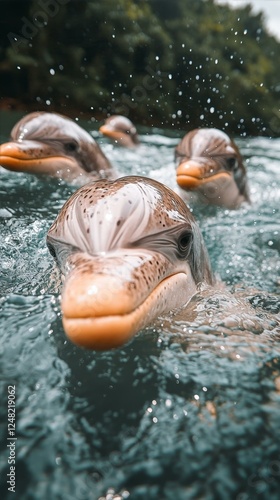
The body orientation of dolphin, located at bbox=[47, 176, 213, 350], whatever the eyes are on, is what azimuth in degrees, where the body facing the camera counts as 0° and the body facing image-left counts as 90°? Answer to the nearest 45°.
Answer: approximately 45°

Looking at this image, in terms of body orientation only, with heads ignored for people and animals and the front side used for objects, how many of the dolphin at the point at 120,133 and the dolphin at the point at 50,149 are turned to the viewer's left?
2

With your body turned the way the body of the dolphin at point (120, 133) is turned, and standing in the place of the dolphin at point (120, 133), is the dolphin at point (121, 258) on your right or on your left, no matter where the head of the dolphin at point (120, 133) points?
on your left

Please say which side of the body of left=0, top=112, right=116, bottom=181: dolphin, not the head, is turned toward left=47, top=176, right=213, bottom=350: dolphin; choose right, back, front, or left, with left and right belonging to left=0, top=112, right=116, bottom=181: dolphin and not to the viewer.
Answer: left

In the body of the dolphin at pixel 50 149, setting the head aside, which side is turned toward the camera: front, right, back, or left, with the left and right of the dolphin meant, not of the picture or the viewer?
left

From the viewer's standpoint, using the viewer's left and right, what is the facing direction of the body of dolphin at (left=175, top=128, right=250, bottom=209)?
facing the viewer and to the left of the viewer

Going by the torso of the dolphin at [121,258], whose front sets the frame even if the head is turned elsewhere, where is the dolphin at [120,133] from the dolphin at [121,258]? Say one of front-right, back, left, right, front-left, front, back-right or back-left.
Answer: back-right

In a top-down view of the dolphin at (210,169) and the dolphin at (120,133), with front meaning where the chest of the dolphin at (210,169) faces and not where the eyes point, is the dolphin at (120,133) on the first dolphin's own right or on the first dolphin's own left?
on the first dolphin's own right

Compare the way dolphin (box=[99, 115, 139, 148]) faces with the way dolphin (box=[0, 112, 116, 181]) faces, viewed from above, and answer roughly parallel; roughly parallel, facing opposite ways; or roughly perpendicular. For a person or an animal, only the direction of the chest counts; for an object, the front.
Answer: roughly parallel

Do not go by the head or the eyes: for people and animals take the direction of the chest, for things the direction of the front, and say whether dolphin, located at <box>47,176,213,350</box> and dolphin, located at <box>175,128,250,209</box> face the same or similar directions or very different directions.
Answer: same or similar directions

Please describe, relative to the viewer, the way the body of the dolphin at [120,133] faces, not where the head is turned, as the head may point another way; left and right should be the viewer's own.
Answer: facing to the left of the viewer
